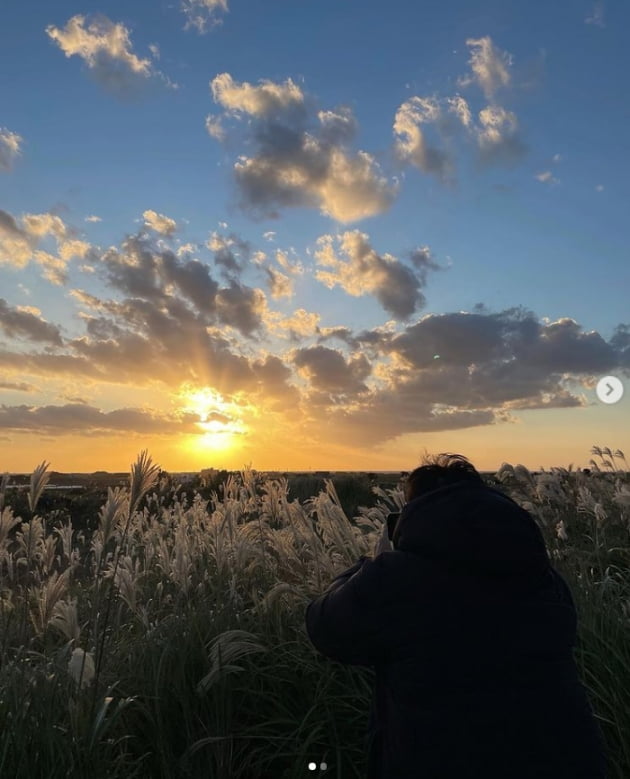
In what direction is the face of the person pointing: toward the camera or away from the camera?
away from the camera

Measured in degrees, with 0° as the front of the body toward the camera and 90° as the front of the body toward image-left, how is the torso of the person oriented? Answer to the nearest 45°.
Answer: approximately 135°
